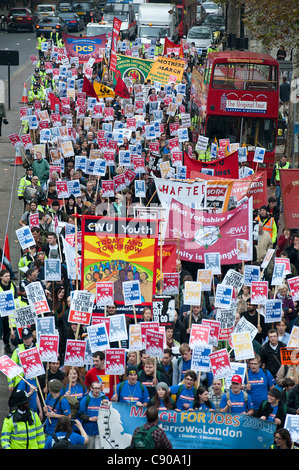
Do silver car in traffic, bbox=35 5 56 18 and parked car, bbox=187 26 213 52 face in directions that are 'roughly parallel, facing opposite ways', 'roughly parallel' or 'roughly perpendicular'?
roughly parallel, facing opposite ways

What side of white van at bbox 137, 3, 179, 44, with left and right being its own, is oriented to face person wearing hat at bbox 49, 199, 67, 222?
front

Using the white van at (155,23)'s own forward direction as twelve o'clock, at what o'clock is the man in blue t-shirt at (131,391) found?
The man in blue t-shirt is roughly at 12 o'clock from the white van.

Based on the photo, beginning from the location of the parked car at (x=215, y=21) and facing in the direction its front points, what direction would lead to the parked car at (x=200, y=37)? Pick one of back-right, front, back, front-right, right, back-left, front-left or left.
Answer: front

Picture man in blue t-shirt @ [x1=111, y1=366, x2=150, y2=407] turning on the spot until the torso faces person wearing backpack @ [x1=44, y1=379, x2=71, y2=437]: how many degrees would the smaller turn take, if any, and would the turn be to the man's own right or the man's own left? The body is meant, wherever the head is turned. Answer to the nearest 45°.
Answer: approximately 45° to the man's own right

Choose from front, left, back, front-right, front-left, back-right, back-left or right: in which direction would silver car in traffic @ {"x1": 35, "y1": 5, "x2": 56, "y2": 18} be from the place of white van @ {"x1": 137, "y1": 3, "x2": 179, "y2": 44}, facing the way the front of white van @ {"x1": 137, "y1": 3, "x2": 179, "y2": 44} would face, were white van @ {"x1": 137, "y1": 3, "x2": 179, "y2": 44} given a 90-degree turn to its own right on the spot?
front-right

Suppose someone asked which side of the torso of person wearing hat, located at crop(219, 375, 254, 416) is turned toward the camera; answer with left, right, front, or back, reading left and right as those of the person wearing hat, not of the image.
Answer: front

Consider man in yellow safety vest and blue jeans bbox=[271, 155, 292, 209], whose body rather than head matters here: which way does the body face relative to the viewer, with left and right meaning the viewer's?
facing the viewer

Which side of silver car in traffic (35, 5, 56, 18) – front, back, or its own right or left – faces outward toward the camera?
back

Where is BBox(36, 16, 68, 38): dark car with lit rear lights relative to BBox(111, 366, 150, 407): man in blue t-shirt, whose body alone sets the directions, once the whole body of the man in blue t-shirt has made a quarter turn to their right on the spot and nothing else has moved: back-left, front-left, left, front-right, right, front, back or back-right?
right

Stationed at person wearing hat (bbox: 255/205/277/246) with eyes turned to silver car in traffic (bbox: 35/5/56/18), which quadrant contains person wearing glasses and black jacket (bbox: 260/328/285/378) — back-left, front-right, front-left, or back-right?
back-left

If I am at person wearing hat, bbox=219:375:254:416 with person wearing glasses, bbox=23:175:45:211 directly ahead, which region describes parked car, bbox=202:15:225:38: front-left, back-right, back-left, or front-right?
front-right

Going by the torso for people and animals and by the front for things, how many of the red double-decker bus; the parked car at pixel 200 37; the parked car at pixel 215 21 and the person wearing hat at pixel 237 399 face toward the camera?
4

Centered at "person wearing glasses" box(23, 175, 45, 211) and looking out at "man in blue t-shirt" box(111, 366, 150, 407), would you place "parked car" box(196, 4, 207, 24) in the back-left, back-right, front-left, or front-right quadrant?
back-left

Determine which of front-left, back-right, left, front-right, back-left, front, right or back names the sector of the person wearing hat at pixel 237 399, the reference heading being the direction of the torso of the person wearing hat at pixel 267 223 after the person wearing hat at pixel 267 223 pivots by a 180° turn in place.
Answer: back-right
